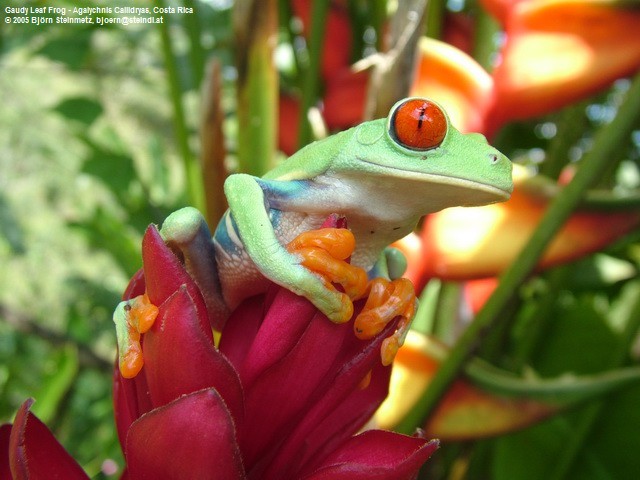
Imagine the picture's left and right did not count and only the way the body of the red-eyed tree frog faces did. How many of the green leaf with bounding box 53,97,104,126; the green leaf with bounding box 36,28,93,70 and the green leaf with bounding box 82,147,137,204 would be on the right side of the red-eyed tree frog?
0

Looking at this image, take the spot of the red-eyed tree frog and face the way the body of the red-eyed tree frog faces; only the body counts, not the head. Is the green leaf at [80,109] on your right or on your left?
on your left

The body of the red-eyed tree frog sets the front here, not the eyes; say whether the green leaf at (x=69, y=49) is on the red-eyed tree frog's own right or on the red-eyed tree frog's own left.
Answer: on the red-eyed tree frog's own left

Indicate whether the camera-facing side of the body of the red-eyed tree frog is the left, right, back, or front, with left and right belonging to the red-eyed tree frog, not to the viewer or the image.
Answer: right
